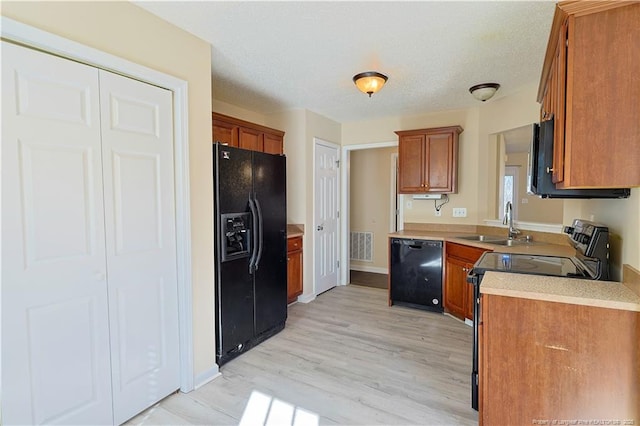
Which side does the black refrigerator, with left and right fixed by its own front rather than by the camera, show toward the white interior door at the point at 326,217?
left

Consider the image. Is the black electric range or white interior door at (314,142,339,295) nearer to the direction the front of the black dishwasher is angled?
the black electric range

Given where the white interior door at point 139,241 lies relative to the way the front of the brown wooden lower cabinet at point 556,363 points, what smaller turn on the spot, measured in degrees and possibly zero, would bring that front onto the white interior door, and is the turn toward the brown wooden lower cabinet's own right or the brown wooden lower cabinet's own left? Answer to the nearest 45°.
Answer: approximately 45° to the brown wooden lower cabinet's own left

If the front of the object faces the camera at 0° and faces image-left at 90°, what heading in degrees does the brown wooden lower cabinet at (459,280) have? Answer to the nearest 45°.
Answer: approximately 45°

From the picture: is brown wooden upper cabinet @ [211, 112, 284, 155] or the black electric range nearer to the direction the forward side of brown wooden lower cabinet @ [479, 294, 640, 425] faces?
the brown wooden upper cabinet

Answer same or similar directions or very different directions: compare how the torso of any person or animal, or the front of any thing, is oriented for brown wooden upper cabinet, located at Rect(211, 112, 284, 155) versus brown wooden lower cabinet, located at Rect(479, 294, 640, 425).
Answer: very different directions

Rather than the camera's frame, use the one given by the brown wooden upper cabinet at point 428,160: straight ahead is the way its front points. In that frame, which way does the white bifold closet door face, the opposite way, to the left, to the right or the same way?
to the left

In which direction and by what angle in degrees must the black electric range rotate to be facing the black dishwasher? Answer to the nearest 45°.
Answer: approximately 45° to its right

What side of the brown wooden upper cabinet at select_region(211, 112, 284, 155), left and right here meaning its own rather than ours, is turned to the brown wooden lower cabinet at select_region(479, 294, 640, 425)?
front

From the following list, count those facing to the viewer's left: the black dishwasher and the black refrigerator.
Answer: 0
